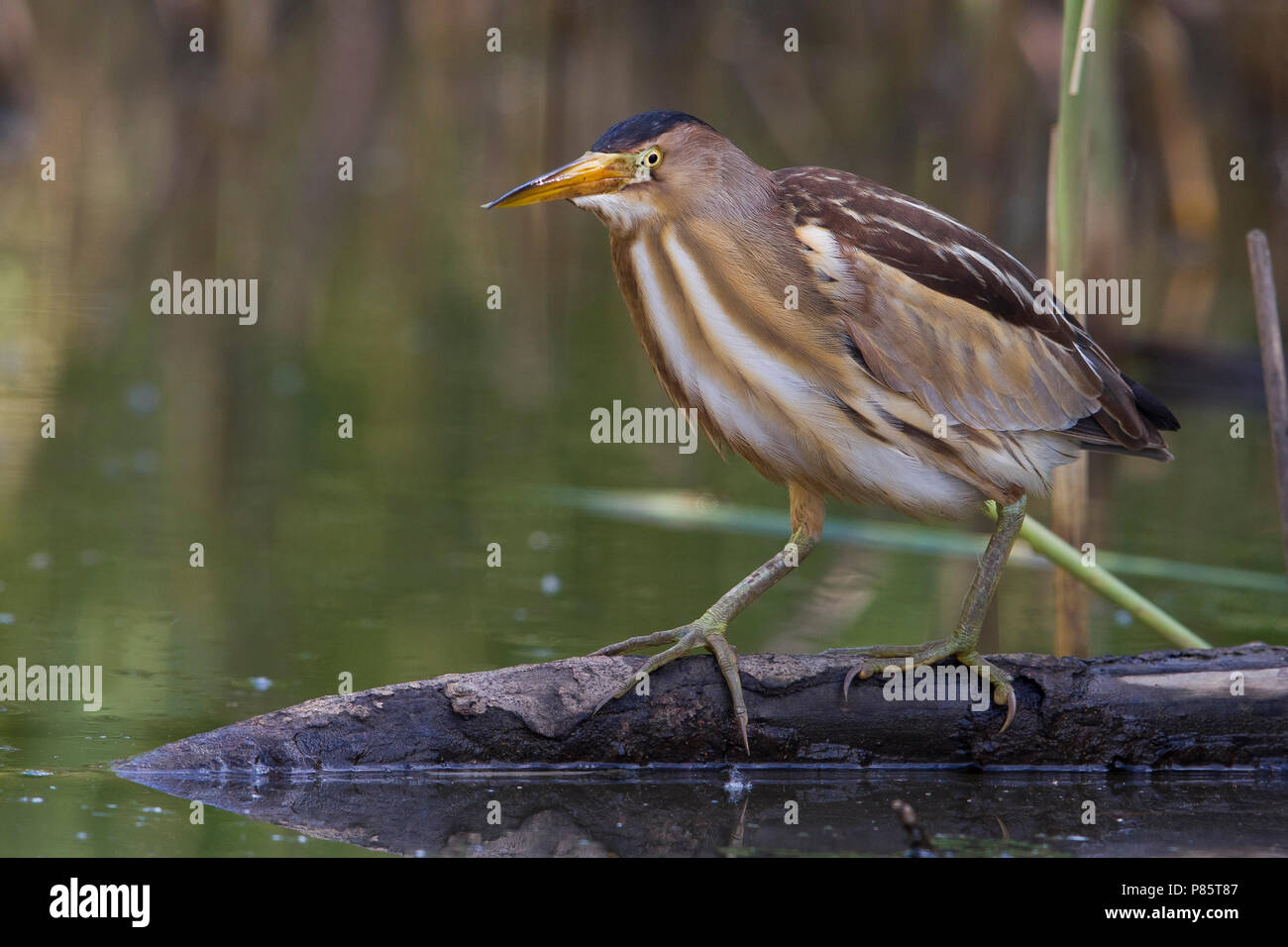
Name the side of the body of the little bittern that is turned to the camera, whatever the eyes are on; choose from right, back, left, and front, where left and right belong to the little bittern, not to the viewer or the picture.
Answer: left
